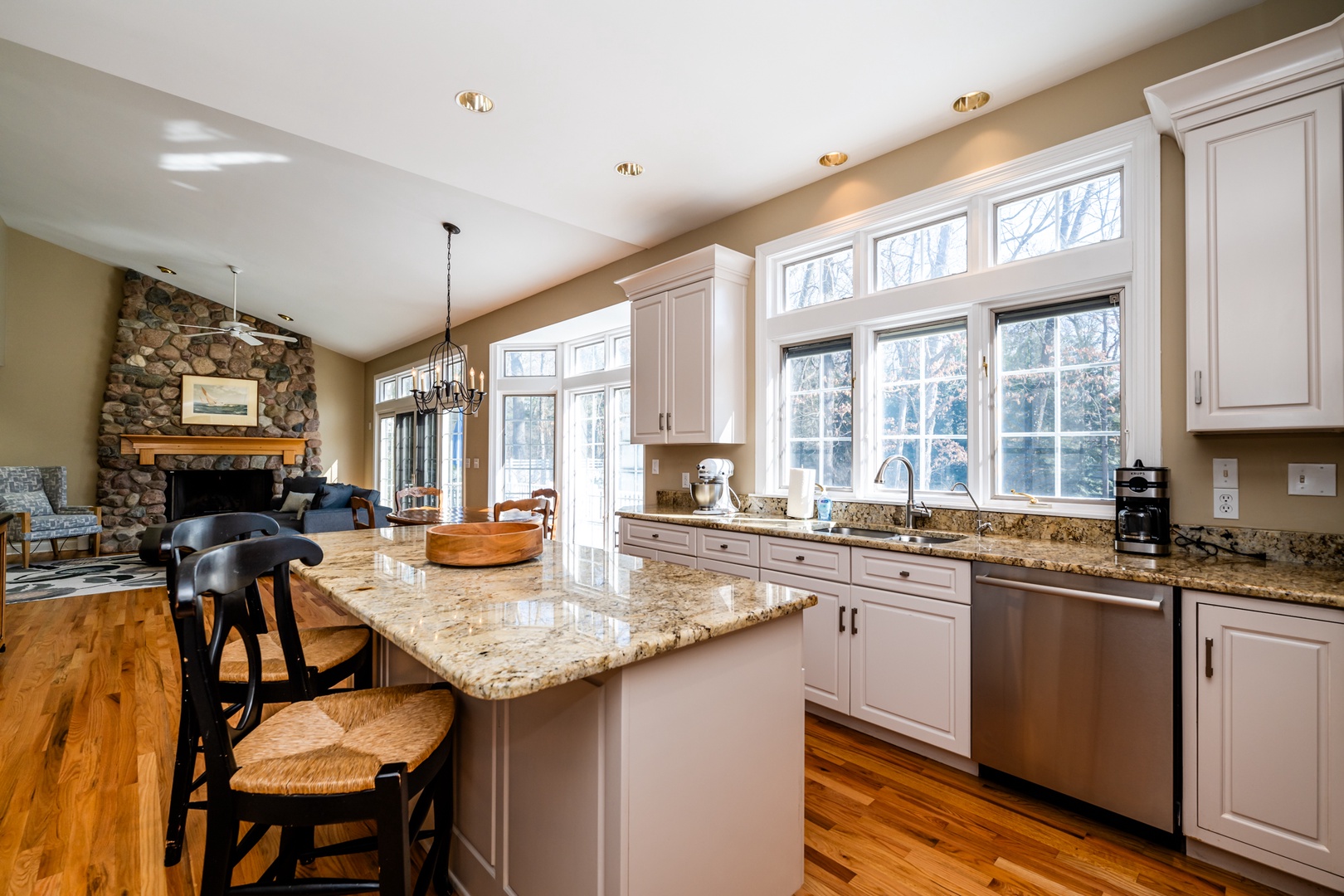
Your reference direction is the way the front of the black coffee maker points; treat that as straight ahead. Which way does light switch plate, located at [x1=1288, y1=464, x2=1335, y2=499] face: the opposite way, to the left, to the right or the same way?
the same way

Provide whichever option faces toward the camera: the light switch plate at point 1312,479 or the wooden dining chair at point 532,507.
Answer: the light switch plate

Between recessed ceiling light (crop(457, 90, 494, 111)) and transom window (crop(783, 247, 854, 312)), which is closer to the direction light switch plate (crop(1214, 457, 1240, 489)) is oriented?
the recessed ceiling light

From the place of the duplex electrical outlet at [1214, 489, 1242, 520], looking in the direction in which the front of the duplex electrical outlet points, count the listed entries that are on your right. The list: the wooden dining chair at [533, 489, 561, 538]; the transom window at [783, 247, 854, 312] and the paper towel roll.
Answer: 3

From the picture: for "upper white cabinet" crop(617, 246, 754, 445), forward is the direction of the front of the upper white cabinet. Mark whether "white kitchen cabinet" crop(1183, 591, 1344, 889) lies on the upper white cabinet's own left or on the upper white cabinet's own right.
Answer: on the upper white cabinet's own left

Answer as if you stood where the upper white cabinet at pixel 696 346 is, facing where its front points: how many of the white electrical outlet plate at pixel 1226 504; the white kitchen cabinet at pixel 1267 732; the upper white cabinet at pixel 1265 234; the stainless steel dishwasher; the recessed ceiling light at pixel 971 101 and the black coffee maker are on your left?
6

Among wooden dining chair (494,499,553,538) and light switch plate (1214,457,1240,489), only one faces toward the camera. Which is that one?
the light switch plate

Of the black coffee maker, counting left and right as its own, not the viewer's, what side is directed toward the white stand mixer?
right

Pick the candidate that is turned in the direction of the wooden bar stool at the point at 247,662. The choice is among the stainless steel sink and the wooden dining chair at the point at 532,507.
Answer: the stainless steel sink

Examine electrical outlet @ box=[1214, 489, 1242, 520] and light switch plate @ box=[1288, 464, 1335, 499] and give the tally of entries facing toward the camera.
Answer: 2

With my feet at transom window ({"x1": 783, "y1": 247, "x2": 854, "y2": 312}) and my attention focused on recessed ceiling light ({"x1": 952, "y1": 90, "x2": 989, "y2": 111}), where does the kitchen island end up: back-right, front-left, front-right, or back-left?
front-right

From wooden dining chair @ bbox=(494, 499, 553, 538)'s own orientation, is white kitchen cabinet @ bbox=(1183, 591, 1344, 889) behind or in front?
behind

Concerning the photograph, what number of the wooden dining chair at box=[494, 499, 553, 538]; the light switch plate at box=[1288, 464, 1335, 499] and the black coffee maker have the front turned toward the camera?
2

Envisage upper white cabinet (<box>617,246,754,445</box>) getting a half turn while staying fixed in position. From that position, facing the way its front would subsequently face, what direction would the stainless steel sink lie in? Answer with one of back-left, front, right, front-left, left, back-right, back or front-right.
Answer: right
